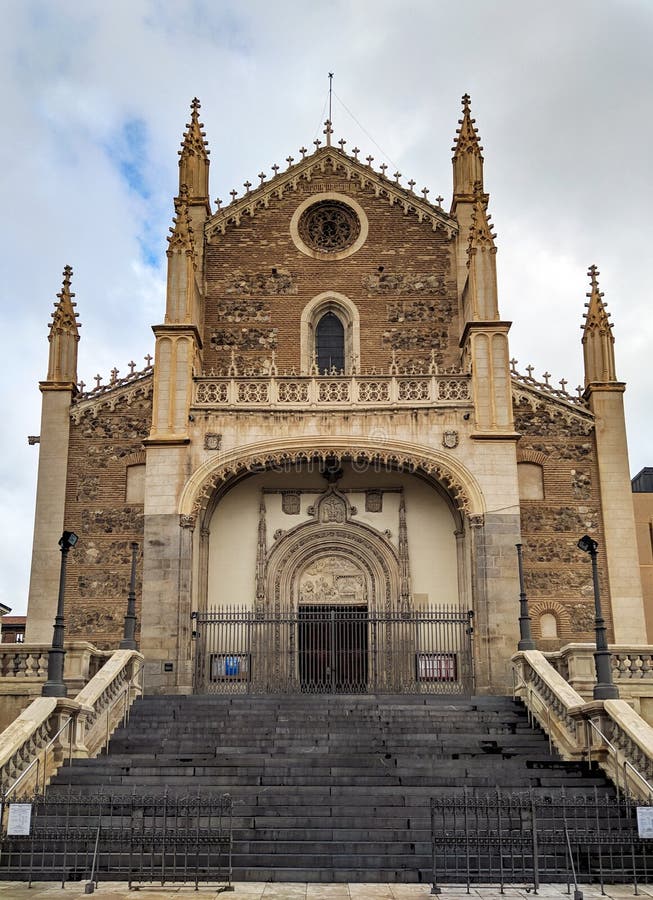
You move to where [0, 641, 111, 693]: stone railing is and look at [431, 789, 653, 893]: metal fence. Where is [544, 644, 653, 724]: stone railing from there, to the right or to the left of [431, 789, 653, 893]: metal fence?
left

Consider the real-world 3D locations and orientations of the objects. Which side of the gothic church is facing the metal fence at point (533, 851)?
front

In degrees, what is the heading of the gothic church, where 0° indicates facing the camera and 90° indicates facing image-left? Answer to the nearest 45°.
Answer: approximately 0°

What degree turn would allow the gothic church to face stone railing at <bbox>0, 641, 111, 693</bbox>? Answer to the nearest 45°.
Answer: approximately 45° to its right

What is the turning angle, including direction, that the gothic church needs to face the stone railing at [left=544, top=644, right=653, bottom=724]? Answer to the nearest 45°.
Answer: approximately 45° to its left

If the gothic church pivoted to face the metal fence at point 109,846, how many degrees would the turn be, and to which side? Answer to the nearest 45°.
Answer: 0° — it already faces it

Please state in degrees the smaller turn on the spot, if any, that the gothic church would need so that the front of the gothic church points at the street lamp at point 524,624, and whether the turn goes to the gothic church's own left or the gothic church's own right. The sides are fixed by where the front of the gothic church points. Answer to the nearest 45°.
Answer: approximately 45° to the gothic church's own left
